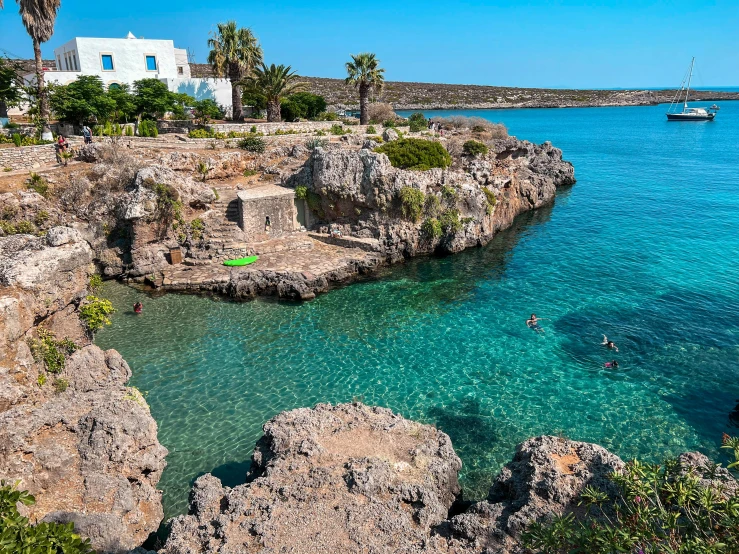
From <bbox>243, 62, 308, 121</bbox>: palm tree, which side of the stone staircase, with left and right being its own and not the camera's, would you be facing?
back

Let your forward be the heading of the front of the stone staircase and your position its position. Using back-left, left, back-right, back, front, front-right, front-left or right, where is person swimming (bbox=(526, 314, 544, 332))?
front-left

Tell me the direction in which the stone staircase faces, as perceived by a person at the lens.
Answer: facing the viewer

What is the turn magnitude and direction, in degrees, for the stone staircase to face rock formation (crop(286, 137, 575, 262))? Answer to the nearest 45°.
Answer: approximately 90° to its left

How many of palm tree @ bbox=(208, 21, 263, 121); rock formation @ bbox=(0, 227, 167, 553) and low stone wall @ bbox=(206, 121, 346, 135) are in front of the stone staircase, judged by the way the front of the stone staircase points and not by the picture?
1

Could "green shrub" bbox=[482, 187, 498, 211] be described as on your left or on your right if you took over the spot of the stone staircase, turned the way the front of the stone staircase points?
on your left

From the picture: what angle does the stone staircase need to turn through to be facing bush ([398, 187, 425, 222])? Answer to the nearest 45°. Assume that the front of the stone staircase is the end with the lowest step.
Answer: approximately 90° to its left

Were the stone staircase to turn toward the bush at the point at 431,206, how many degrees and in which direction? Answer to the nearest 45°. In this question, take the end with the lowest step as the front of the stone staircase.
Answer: approximately 90° to its left

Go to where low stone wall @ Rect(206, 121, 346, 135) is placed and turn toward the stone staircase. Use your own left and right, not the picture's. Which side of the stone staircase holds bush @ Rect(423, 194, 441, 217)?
left

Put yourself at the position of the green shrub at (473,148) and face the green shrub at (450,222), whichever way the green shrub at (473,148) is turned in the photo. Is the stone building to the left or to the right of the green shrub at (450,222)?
right

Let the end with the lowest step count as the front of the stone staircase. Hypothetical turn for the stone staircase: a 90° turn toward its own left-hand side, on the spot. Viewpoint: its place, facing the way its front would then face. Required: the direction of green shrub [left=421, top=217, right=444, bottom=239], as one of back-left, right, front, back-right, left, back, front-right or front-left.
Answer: front

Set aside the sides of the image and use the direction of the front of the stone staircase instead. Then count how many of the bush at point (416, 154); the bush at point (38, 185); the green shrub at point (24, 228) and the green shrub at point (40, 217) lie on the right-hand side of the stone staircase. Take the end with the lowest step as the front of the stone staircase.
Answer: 3

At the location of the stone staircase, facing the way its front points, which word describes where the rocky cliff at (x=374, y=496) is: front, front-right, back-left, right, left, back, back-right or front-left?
front

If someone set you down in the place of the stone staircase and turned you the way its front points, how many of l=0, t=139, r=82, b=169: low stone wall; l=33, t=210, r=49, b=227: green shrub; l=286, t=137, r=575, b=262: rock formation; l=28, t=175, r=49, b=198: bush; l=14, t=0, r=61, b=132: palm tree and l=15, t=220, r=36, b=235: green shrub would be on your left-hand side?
1

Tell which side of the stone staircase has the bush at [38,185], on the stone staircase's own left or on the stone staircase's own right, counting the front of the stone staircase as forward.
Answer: on the stone staircase's own right

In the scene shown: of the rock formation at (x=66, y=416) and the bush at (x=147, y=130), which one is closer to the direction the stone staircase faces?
the rock formation

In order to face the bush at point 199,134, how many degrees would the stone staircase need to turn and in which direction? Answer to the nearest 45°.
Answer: approximately 180°

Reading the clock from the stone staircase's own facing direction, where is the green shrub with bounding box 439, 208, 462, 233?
The green shrub is roughly at 9 o'clock from the stone staircase.
